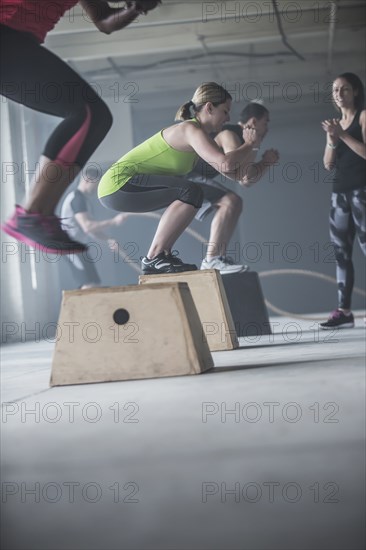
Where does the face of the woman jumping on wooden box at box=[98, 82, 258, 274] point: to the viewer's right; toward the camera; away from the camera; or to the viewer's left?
to the viewer's right

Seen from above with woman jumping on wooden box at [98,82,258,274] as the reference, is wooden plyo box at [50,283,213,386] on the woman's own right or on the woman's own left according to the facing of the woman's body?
on the woman's own right

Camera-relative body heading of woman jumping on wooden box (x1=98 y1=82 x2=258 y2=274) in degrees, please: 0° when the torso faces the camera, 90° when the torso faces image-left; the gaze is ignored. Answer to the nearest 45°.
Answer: approximately 270°
